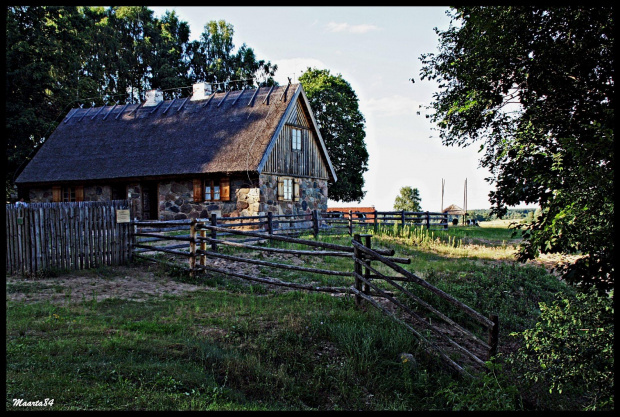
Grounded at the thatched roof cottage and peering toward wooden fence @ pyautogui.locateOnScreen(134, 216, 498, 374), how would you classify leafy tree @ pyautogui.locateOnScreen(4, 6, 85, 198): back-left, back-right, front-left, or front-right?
back-right

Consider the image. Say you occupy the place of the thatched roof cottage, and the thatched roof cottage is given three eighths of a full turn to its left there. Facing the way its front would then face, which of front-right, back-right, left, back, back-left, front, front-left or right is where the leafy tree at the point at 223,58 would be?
left

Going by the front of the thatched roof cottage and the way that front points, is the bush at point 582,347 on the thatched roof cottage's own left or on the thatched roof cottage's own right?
on the thatched roof cottage's own left

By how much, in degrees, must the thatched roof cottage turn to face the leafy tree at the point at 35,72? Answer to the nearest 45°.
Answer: approximately 90° to its right

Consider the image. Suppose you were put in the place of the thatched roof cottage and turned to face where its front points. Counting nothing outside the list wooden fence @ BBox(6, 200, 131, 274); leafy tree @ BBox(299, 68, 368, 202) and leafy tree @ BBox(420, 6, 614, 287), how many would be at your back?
1

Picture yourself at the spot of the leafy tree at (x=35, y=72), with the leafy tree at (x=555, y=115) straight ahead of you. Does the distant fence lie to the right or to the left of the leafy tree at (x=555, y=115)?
left

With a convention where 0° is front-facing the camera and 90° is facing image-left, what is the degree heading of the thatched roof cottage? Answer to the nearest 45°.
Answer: approximately 45°

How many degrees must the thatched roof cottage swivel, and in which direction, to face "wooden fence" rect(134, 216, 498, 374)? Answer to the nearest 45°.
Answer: approximately 45° to its left

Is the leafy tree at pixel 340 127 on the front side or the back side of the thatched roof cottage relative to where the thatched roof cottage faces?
on the back side

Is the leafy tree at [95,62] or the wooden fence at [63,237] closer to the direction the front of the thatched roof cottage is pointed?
the wooden fence
